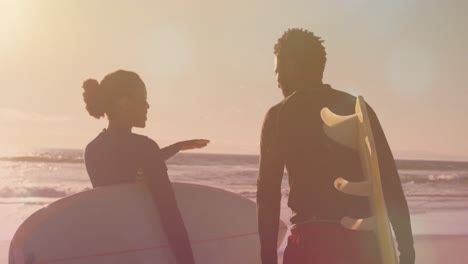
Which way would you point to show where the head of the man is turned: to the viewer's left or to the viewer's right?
to the viewer's left

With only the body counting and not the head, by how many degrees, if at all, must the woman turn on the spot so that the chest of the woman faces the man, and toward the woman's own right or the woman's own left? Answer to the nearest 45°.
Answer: approximately 90° to the woman's own right

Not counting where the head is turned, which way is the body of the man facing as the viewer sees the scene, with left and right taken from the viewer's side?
facing away from the viewer and to the left of the viewer

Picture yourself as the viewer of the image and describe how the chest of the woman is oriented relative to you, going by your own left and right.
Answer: facing away from the viewer and to the right of the viewer
